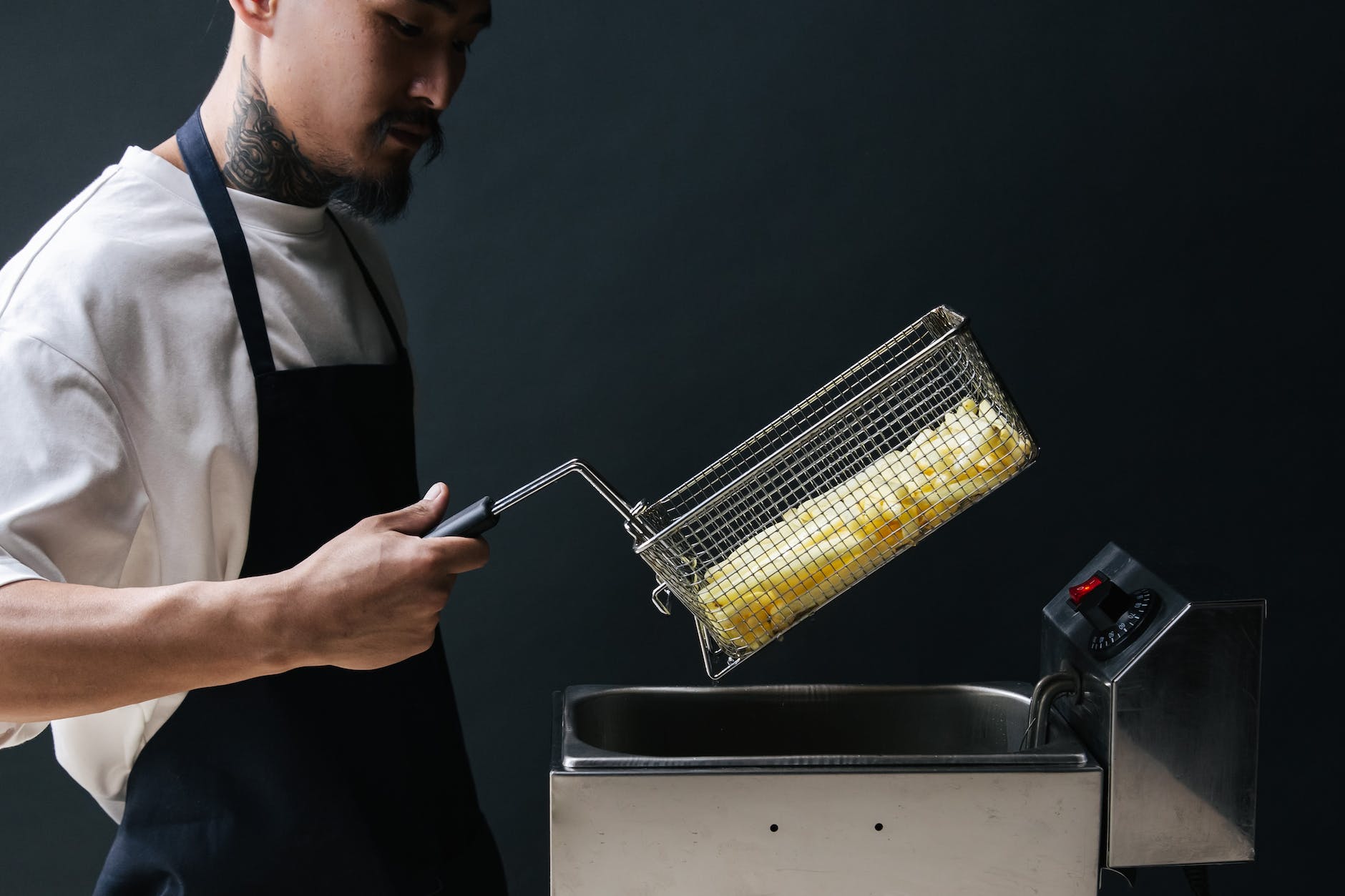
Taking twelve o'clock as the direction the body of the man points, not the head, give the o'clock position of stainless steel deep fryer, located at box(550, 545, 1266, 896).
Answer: The stainless steel deep fryer is roughly at 11 o'clock from the man.

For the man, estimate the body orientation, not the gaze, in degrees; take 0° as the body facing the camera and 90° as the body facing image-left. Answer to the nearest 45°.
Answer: approximately 315°

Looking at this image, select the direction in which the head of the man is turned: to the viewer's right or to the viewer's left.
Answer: to the viewer's right
